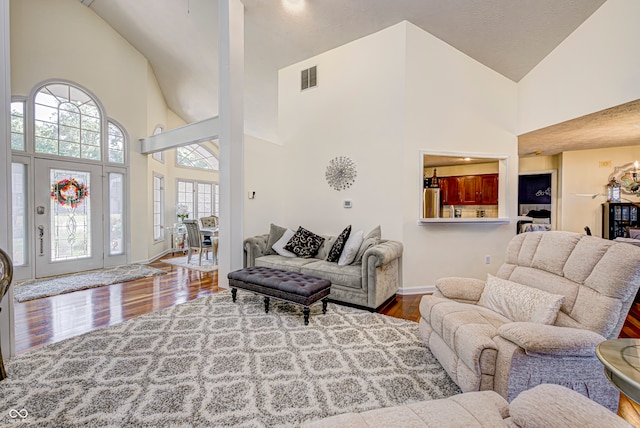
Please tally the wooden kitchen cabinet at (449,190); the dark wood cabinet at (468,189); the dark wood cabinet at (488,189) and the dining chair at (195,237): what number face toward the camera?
3

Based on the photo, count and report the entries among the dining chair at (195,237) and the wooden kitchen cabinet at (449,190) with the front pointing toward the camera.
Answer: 1

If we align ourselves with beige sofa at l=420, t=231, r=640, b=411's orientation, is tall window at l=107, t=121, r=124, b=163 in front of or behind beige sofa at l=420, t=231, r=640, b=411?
in front

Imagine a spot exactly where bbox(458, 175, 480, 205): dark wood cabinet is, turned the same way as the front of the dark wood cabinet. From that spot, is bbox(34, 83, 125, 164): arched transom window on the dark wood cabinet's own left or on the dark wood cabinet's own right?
on the dark wood cabinet's own right

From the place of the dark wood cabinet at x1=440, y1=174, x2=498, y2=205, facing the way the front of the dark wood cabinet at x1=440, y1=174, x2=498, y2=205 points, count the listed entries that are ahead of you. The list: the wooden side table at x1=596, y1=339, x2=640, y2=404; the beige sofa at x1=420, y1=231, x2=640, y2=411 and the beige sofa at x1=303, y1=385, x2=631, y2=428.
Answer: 3

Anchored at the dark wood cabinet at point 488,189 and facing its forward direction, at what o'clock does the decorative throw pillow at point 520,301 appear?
The decorative throw pillow is roughly at 12 o'clock from the dark wood cabinet.

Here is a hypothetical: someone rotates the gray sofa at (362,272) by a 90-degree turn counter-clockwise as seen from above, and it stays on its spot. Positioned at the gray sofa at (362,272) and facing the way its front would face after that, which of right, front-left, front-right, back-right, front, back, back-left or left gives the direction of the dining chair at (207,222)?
back

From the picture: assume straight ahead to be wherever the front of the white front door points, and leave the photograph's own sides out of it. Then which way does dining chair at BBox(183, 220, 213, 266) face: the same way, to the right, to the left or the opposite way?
to the left

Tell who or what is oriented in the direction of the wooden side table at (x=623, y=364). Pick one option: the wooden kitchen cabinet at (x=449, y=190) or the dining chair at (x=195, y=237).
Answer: the wooden kitchen cabinet

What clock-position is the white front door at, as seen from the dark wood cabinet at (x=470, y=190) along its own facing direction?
The white front door is roughly at 2 o'clock from the dark wood cabinet.

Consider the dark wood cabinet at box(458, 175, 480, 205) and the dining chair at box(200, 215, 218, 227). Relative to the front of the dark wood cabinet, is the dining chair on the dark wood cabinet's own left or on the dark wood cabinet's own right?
on the dark wood cabinet's own right

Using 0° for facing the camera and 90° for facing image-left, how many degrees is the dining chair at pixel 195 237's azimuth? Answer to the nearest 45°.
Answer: approximately 225°

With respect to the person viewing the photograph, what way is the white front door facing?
facing the viewer and to the right of the viewer

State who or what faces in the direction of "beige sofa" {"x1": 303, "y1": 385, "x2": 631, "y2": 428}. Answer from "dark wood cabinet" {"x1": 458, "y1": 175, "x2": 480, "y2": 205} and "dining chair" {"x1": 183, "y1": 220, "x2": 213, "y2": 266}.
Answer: the dark wood cabinet

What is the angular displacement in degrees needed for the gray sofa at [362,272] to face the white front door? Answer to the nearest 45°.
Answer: approximately 45° to its right

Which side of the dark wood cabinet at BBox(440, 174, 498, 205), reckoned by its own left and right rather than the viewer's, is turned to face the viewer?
front

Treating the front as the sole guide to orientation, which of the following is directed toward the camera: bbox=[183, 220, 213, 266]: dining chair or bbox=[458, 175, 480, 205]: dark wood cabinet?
the dark wood cabinet

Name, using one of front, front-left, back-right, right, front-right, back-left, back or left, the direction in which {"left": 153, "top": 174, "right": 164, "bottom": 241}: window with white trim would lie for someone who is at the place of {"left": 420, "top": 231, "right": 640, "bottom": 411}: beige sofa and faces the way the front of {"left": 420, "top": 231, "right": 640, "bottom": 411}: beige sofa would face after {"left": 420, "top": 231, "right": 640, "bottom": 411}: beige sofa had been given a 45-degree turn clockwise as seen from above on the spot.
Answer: front
